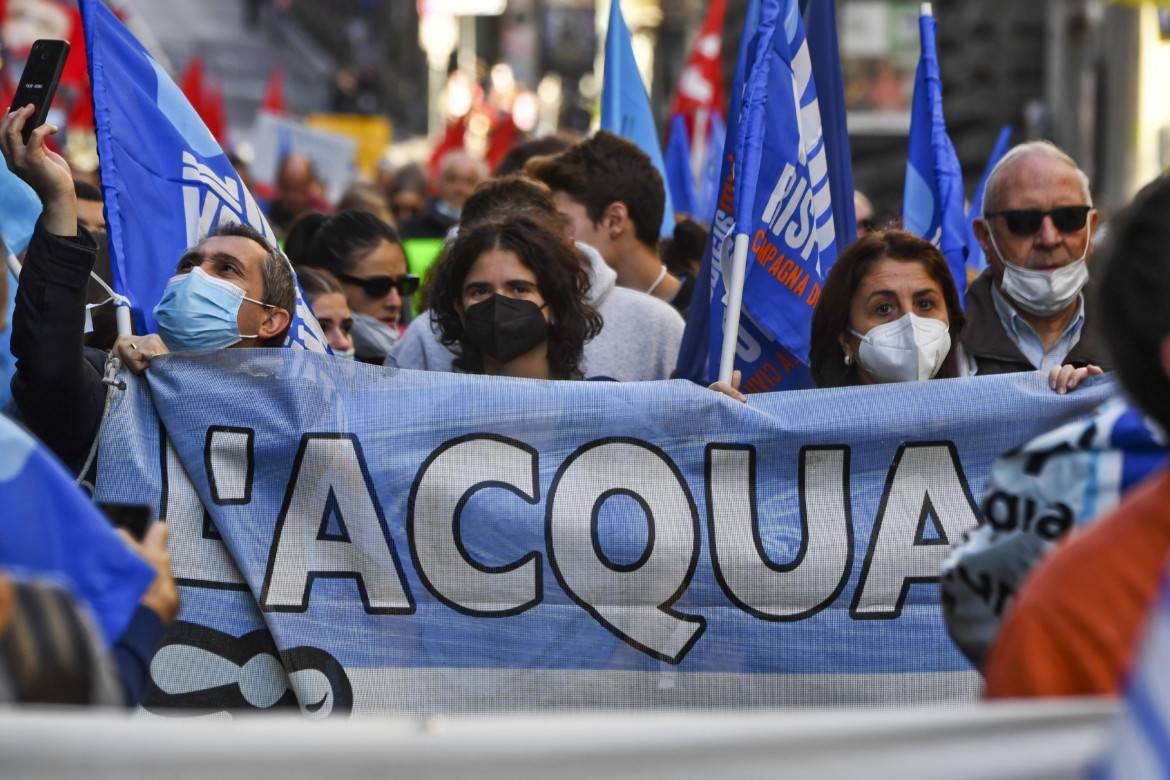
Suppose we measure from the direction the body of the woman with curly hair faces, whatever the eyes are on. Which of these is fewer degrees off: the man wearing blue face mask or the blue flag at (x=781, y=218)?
the man wearing blue face mask

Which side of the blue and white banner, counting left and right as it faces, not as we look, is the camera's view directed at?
front

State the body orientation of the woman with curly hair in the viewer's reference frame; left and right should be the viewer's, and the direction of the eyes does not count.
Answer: facing the viewer

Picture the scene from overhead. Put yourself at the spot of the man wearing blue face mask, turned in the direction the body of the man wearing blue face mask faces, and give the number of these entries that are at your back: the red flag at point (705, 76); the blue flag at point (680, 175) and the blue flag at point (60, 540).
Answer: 2

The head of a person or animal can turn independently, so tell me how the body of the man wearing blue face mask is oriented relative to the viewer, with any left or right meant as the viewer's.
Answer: facing the viewer and to the left of the viewer

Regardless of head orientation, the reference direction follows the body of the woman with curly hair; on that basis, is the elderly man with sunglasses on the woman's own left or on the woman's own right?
on the woman's own left

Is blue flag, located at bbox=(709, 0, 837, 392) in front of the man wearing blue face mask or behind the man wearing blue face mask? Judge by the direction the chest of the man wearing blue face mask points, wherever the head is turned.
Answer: behind

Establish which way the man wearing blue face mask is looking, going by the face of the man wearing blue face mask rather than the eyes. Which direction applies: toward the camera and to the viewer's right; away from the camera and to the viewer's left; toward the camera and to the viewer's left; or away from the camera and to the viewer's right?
toward the camera and to the viewer's left

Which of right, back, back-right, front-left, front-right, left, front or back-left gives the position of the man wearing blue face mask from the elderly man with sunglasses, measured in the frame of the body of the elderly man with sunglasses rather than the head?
front-right
